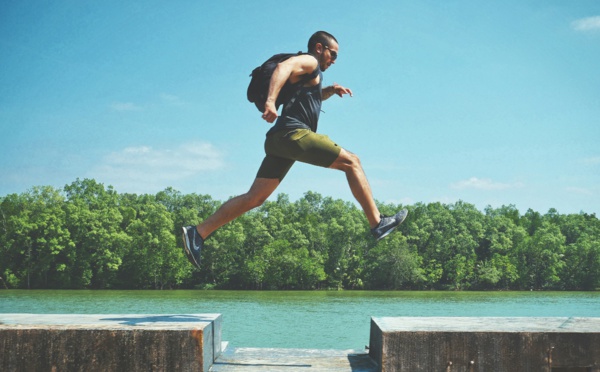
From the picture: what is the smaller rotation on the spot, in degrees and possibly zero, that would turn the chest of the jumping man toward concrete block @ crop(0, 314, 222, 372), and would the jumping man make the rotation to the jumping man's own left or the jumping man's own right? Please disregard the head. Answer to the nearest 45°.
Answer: approximately 135° to the jumping man's own right

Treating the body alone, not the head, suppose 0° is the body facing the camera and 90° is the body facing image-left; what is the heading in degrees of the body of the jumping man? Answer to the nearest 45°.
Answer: approximately 270°

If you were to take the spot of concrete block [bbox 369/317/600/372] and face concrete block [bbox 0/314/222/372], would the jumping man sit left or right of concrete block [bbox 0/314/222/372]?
right

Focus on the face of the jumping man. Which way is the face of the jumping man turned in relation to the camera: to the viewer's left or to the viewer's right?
to the viewer's right

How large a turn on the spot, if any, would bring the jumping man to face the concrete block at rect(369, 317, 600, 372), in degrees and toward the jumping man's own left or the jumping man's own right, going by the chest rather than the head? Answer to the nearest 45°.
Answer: approximately 45° to the jumping man's own right

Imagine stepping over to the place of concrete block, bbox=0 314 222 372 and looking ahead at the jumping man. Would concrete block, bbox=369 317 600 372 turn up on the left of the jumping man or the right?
right
